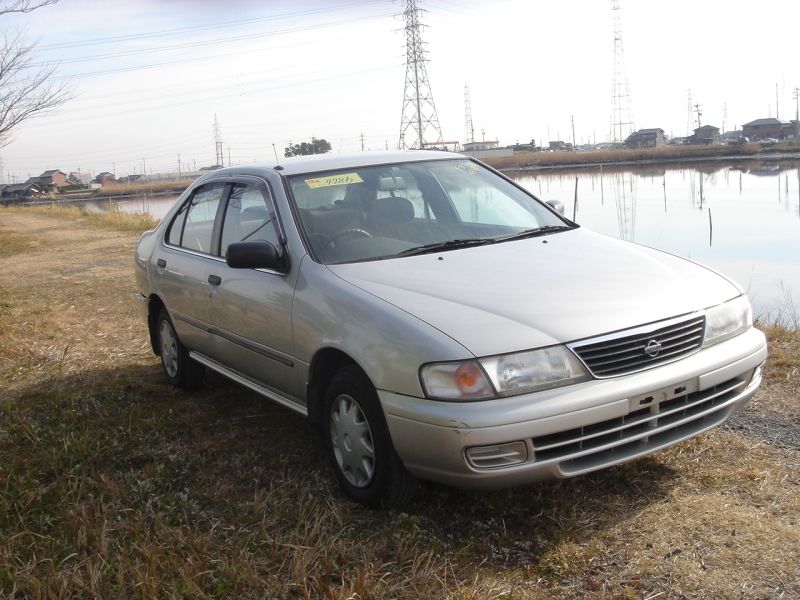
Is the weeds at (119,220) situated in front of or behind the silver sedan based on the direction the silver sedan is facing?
behind

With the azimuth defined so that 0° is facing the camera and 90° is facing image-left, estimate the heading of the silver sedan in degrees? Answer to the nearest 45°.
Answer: approximately 315°
